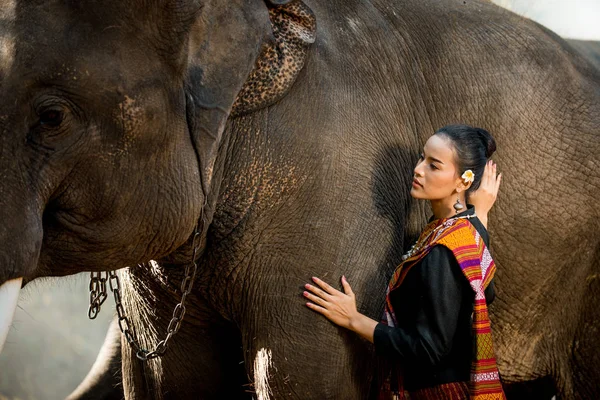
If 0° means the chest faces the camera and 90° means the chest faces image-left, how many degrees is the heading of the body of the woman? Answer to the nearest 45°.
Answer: approximately 90°

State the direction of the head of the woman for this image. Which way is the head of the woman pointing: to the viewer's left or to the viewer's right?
to the viewer's left

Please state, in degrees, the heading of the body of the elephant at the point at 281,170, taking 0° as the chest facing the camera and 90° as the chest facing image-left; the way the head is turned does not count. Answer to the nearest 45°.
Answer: approximately 90°

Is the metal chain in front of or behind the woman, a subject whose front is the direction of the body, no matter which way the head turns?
in front
